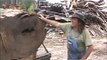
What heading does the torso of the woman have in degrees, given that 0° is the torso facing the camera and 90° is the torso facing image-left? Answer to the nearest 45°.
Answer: approximately 45°
